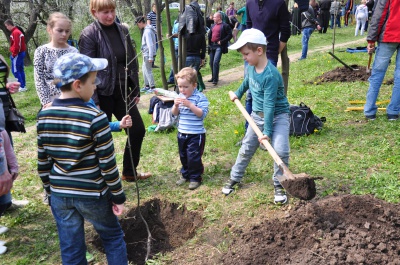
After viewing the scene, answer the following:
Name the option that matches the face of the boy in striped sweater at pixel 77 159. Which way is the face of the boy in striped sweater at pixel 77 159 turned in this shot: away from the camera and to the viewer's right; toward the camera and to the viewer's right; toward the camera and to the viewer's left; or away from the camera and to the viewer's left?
away from the camera and to the viewer's right

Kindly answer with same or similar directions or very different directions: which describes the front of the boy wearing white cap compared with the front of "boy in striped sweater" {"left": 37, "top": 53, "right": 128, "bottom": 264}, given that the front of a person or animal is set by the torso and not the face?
very different directions

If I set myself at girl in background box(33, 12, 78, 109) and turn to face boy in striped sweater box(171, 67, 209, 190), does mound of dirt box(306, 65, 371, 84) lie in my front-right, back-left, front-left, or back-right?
front-left

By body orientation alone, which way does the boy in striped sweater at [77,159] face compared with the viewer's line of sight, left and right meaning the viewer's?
facing away from the viewer and to the right of the viewer

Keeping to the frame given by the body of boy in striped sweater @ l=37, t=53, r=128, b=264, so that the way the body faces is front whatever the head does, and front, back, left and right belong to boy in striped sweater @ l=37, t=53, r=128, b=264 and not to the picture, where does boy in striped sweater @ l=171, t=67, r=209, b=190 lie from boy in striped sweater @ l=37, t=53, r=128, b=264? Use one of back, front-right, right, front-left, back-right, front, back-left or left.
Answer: front

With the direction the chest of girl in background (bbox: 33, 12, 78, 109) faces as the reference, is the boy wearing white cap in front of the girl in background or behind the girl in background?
in front

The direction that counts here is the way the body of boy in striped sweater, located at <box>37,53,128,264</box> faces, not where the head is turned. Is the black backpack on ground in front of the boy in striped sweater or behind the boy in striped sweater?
in front

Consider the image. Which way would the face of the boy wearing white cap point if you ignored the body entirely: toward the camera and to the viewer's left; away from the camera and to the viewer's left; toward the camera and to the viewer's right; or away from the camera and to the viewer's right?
toward the camera and to the viewer's left

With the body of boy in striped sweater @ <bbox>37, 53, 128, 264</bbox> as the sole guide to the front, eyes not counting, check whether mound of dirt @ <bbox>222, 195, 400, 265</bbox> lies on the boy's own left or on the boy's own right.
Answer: on the boy's own right

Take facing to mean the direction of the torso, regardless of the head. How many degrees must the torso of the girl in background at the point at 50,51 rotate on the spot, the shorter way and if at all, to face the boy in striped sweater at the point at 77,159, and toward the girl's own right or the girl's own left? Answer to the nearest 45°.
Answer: approximately 45° to the girl's own right

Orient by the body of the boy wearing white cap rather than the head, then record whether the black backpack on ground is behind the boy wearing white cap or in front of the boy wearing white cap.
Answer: behind

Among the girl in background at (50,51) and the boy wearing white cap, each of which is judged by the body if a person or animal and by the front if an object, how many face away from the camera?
0

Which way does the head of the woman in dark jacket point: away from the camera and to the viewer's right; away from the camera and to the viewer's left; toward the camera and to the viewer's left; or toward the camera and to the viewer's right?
toward the camera and to the viewer's right

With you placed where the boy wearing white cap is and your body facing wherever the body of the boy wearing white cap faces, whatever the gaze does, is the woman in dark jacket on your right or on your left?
on your right

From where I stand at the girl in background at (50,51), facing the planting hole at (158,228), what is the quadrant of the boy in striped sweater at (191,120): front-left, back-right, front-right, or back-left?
front-left
